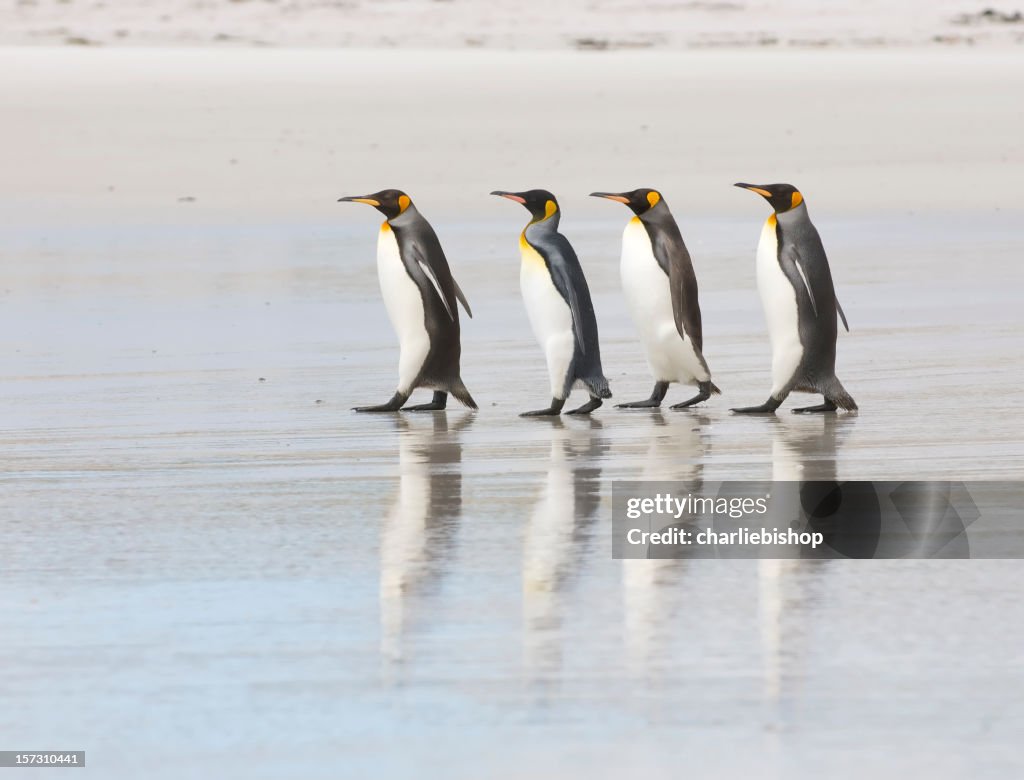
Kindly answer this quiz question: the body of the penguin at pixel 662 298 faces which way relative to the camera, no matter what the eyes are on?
to the viewer's left

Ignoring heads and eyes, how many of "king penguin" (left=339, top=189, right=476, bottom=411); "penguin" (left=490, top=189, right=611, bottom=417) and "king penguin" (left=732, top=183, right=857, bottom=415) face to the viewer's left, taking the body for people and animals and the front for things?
3

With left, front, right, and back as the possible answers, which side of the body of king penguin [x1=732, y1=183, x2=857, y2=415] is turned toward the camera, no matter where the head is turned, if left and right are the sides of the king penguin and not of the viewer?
left

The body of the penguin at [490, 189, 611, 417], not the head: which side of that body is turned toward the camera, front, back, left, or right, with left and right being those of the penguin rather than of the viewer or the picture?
left

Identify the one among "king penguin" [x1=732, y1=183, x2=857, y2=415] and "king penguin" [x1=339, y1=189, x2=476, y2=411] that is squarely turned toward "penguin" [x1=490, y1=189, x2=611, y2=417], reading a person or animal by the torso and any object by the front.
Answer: "king penguin" [x1=732, y1=183, x2=857, y2=415]

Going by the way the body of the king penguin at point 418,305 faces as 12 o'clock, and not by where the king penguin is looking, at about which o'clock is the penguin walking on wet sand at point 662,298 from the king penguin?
The penguin walking on wet sand is roughly at 6 o'clock from the king penguin.

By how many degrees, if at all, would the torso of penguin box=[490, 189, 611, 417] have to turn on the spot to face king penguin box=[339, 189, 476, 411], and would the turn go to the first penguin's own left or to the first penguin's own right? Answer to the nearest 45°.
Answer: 0° — it already faces it

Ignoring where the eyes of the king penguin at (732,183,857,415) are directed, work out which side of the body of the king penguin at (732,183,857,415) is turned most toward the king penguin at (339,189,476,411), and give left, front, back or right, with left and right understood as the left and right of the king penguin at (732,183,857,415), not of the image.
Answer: front

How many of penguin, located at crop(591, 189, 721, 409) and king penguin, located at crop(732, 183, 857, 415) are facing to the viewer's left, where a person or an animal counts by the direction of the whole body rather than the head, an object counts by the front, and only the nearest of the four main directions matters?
2

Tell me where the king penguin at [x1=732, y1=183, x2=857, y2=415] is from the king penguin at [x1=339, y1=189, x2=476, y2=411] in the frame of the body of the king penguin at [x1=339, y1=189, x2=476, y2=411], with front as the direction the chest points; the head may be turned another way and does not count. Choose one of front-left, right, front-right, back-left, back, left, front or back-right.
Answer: back

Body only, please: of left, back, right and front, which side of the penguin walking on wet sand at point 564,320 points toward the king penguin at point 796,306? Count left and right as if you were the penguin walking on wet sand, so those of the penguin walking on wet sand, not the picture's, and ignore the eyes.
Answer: back

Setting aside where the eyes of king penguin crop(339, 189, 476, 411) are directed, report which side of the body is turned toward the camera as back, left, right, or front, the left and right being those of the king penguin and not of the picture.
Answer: left
